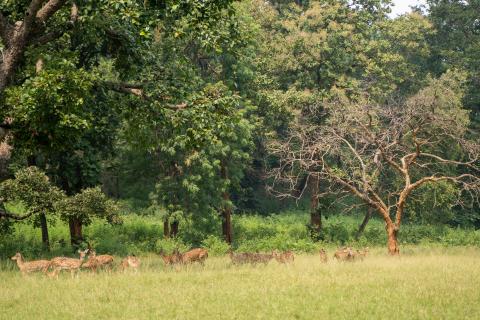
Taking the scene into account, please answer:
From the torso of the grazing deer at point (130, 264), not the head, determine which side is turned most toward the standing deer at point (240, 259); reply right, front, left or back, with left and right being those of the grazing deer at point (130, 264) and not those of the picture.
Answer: back

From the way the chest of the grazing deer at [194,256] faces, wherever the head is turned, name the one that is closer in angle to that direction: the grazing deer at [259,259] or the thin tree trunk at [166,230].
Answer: the thin tree trunk

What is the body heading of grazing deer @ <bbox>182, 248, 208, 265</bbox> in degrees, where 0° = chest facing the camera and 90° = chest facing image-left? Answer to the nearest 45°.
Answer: approximately 90°

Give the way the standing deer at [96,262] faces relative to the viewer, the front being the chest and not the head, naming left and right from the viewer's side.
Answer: facing to the left of the viewer

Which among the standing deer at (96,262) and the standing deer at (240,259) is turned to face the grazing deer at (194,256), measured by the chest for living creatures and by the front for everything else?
the standing deer at (240,259)

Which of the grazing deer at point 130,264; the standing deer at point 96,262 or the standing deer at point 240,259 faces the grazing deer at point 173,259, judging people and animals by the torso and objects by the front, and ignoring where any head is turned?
the standing deer at point 240,259

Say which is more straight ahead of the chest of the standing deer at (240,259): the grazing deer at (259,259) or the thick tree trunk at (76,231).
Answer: the thick tree trunk

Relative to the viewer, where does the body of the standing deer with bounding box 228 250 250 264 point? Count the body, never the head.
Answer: to the viewer's left

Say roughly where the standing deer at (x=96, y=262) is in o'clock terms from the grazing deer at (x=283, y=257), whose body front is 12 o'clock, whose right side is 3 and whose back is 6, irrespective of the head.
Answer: the standing deer at (x=96, y=262) is roughly at 11 o'clock from the grazing deer at (x=283, y=257).

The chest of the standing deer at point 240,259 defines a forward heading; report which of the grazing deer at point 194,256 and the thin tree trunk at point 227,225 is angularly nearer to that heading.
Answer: the grazing deer
